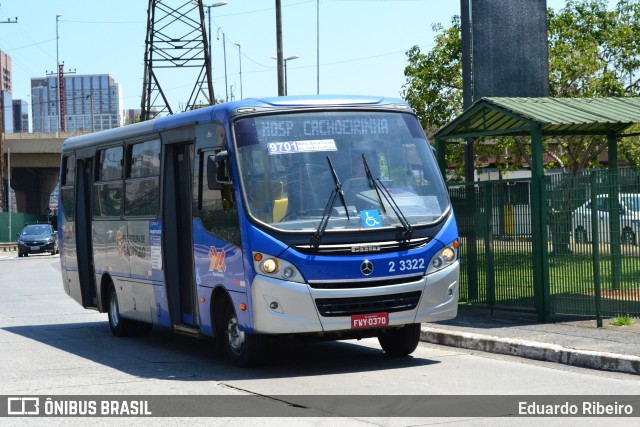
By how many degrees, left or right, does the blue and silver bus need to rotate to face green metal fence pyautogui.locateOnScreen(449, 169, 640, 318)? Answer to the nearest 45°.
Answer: approximately 90° to its left

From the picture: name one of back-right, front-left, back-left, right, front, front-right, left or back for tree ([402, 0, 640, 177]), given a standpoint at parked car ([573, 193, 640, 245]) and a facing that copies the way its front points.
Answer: right

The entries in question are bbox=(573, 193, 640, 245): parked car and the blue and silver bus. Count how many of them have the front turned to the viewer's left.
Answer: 1

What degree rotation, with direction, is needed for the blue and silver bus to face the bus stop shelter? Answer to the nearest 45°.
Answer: approximately 90° to its left

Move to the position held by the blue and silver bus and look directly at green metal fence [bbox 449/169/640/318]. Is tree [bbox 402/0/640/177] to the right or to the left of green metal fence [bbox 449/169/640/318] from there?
left

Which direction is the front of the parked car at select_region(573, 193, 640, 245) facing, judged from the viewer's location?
facing to the left of the viewer

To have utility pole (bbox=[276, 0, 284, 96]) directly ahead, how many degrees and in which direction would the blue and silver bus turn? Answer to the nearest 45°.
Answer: approximately 135° to its left

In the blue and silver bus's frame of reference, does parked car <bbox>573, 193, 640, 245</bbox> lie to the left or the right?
on its left

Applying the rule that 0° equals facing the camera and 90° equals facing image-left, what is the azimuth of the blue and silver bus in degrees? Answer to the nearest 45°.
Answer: approximately 315°

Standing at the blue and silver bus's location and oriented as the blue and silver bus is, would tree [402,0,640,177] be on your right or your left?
on your left

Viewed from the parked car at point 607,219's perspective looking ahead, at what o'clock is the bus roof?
The bus roof is roughly at 11 o'clock from the parked car.
